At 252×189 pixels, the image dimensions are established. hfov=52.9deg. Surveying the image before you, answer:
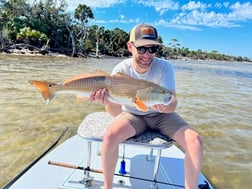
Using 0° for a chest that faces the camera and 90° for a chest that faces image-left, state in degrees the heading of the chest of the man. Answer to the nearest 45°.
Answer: approximately 0°
